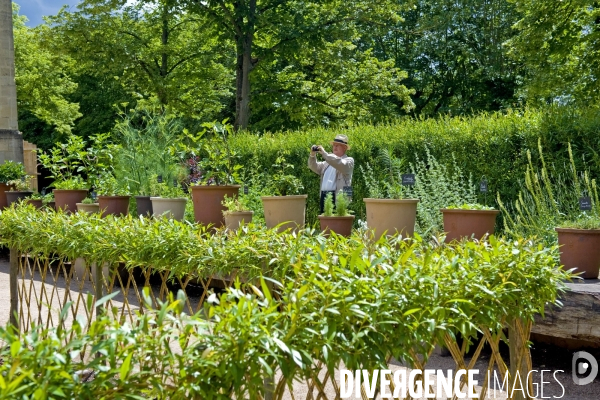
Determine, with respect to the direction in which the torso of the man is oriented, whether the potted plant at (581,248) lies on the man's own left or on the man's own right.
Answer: on the man's own left

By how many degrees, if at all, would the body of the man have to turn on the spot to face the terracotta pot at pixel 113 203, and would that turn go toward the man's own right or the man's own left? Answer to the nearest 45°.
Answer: approximately 45° to the man's own right

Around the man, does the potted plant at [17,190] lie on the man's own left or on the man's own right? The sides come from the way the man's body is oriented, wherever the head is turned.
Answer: on the man's own right

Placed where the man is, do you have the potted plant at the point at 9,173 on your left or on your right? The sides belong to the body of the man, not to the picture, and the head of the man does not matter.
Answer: on your right

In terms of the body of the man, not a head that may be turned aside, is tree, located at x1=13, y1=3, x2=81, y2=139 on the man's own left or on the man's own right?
on the man's own right

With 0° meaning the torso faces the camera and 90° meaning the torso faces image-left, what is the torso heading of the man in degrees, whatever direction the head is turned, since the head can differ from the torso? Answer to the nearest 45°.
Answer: approximately 45°

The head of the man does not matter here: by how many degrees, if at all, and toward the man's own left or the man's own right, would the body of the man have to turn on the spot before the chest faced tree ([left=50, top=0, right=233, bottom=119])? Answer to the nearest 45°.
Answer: approximately 90° to the man's own right

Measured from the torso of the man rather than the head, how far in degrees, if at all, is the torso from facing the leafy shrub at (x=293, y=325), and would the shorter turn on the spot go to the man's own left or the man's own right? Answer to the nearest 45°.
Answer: approximately 45° to the man's own left
